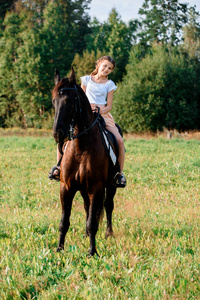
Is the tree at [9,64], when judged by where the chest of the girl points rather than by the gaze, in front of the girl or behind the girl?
behind

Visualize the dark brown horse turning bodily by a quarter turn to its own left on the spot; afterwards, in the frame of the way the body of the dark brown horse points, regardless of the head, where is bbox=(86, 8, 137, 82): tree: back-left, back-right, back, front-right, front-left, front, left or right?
left

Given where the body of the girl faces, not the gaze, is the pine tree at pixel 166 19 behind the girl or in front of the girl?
behind

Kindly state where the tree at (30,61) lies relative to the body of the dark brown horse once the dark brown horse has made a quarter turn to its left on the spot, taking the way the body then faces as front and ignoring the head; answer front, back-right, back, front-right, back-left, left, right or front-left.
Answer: left

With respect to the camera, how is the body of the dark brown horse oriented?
toward the camera

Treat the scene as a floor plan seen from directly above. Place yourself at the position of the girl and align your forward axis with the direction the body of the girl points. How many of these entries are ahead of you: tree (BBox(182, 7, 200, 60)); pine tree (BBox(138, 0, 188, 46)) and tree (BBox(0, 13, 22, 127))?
0

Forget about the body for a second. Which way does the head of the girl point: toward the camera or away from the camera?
toward the camera

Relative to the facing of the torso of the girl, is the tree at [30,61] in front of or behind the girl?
behind
